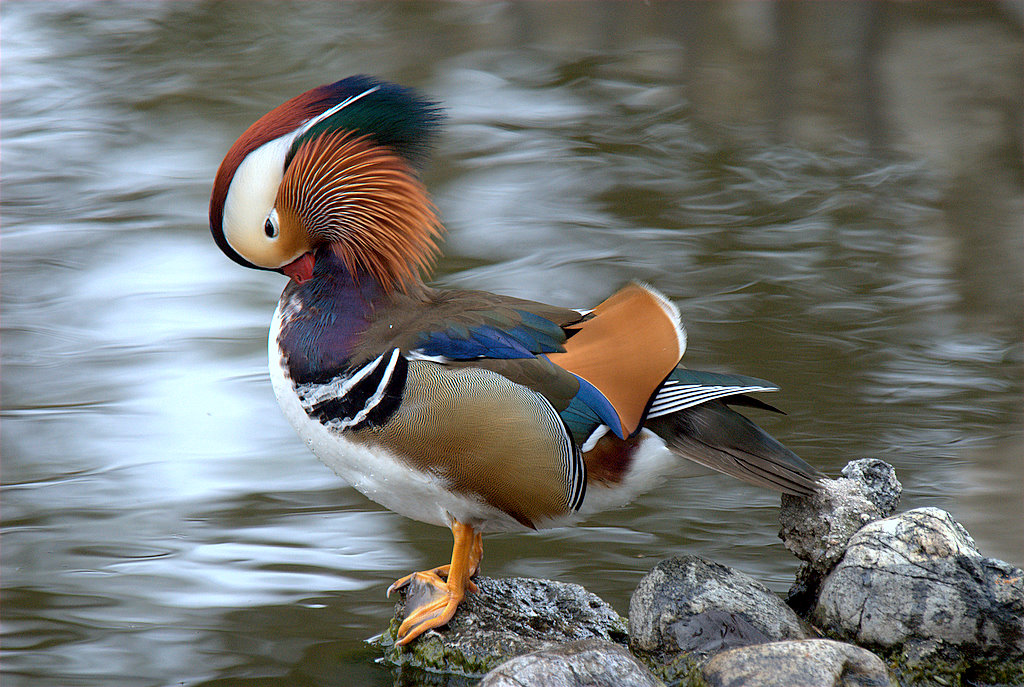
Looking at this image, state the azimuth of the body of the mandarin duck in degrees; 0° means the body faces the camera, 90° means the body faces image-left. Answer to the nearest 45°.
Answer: approximately 90°

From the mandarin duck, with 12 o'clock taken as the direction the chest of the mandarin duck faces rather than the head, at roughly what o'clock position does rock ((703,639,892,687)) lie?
The rock is roughly at 7 o'clock from the mandarin duck.

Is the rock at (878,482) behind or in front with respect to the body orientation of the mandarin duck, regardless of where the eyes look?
behind

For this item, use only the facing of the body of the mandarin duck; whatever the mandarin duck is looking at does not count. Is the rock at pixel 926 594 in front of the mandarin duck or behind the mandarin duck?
behind

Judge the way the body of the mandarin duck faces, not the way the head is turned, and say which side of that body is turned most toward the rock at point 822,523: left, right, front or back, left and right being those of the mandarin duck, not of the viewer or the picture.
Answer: back

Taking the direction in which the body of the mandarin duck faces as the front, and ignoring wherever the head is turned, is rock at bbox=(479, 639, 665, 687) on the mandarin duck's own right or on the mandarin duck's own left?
on the mandarin duck's own left

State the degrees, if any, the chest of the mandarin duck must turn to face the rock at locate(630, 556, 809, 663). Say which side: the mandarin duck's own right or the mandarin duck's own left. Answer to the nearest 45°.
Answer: approximately 180°
